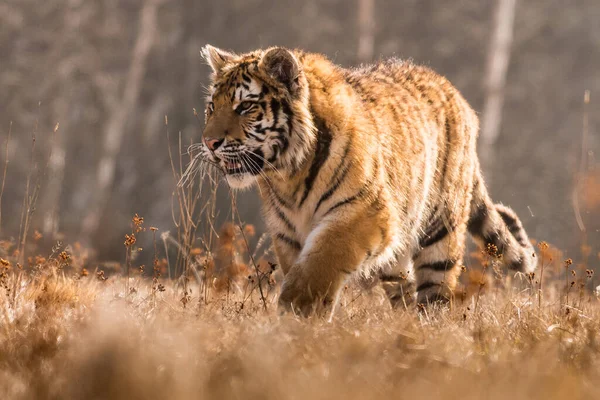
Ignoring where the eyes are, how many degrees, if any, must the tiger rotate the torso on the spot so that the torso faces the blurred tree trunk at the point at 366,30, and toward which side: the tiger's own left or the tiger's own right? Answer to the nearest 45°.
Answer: approximately 135° to the tiger's own right

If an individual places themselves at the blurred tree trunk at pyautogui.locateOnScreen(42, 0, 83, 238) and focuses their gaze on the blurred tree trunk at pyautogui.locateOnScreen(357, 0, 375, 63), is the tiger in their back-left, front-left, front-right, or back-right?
front-right

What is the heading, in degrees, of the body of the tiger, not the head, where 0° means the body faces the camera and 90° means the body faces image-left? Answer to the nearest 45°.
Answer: approximately 45°

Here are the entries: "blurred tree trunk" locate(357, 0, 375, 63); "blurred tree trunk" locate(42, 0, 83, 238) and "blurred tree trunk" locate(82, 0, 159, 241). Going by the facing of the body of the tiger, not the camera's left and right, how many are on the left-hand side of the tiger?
0

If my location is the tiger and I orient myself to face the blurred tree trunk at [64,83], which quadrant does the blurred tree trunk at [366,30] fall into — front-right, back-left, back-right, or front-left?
front-right

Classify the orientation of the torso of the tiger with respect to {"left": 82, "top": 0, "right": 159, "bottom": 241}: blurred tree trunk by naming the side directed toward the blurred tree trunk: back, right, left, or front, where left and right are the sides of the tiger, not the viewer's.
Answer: right

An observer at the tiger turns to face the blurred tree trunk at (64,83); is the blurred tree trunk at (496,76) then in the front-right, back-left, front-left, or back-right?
front-right

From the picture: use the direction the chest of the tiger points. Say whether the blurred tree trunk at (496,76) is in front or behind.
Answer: behind

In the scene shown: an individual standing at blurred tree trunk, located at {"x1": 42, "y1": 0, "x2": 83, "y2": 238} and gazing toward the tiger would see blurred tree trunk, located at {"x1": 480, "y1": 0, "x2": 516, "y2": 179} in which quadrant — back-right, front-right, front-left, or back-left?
front-left

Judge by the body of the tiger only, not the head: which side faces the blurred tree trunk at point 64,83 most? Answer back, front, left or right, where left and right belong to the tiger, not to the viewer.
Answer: right

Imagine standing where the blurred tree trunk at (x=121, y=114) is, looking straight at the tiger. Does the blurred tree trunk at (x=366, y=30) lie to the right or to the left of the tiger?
left

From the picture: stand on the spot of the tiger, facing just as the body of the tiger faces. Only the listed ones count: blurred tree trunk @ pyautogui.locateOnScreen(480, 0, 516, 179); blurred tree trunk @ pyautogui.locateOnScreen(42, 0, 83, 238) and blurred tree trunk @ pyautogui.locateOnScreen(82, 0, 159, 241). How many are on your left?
0
